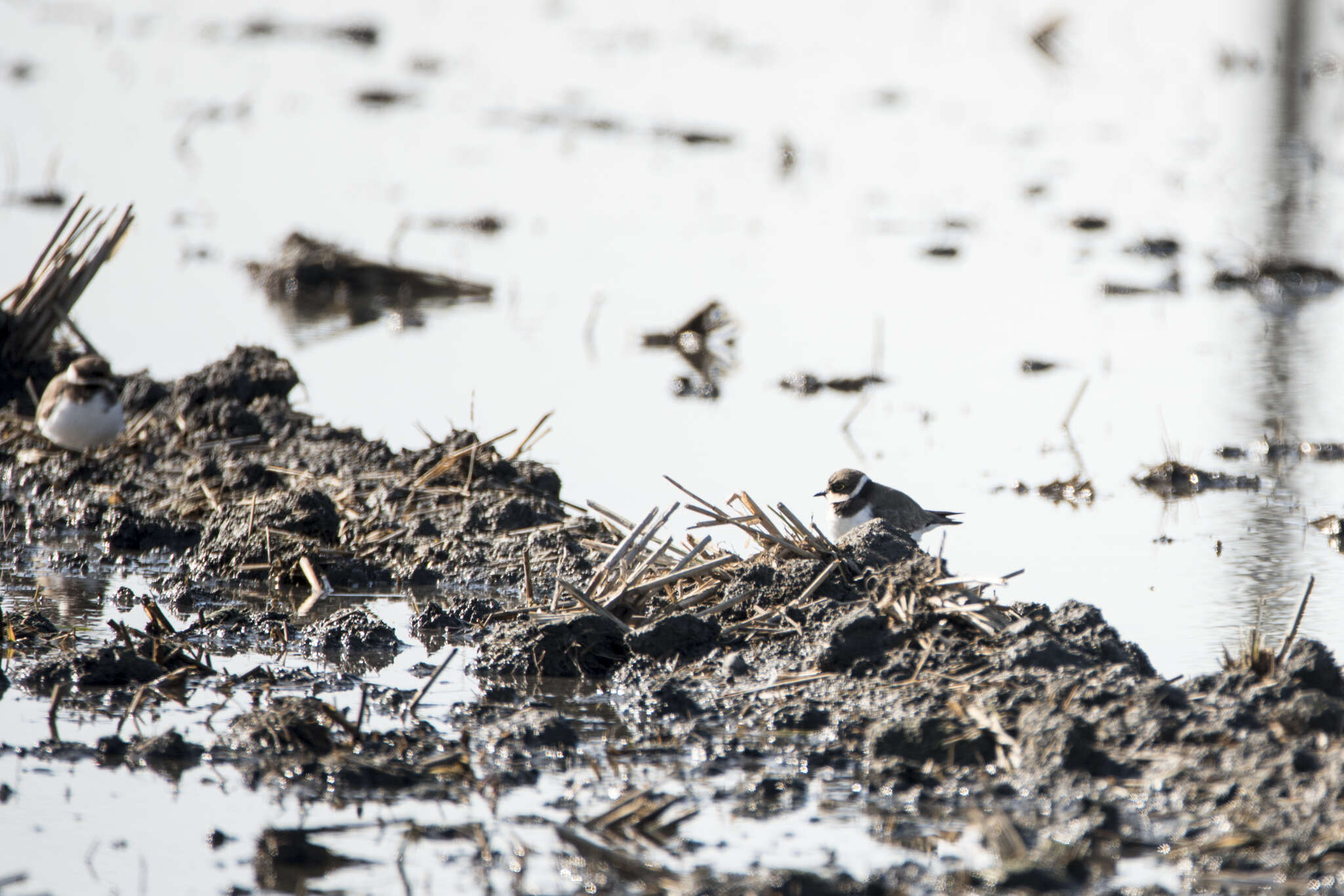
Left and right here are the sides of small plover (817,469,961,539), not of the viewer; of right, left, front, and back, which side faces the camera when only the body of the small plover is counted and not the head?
left

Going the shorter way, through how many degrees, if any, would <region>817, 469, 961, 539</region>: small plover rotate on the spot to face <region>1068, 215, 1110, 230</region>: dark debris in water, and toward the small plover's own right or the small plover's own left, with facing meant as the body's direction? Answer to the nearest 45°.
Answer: approximately 90° to the small plover's own right

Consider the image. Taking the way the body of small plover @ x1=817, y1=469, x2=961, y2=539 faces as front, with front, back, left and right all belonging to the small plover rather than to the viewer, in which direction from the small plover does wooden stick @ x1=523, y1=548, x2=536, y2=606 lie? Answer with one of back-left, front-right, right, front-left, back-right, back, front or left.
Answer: front-left

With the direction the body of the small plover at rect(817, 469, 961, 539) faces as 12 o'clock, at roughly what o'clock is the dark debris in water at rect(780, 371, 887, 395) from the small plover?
The dark debris in water is roughly at 3 o'clock from the small plover.

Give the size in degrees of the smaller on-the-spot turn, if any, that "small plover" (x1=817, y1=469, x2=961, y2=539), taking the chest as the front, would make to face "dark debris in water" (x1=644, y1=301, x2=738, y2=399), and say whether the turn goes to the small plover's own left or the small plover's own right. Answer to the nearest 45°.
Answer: approximately 90° to the small plover's own right

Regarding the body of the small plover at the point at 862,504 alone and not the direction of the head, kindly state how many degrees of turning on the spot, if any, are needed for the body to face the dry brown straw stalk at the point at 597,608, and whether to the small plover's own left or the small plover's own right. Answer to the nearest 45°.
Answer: approximately 45° to the small plover's own left

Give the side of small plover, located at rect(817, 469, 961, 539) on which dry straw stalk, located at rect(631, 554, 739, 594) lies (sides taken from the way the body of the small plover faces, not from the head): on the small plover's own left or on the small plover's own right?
on the small plover's own left

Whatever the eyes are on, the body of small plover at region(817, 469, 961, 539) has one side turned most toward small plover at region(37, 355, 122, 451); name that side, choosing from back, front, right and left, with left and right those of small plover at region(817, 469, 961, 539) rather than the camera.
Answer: front

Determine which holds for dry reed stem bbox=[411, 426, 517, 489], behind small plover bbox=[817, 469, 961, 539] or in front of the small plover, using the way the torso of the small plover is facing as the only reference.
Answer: in front

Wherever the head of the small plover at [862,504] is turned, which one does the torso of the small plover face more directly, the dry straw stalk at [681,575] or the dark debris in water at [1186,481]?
the dry straw stalk

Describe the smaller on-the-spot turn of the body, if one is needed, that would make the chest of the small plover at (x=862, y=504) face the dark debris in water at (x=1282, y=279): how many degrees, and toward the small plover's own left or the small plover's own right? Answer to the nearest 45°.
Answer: approximately 135° to the small plover's own right

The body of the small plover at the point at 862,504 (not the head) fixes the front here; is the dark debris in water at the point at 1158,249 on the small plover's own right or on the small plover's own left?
on the small plover's own right

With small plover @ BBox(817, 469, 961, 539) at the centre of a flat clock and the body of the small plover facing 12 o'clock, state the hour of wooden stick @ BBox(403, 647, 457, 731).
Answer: The wooden stick is roughly at 10 o'clock from the small plover.

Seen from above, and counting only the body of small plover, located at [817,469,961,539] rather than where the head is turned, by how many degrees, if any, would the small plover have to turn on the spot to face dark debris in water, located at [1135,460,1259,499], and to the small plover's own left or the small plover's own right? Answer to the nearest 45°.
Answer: approximately 135° to the small plover's own right

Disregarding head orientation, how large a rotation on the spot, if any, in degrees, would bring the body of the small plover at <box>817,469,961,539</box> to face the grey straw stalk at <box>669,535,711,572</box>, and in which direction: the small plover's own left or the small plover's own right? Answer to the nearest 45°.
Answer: approximately 45° to the small plover's own left
